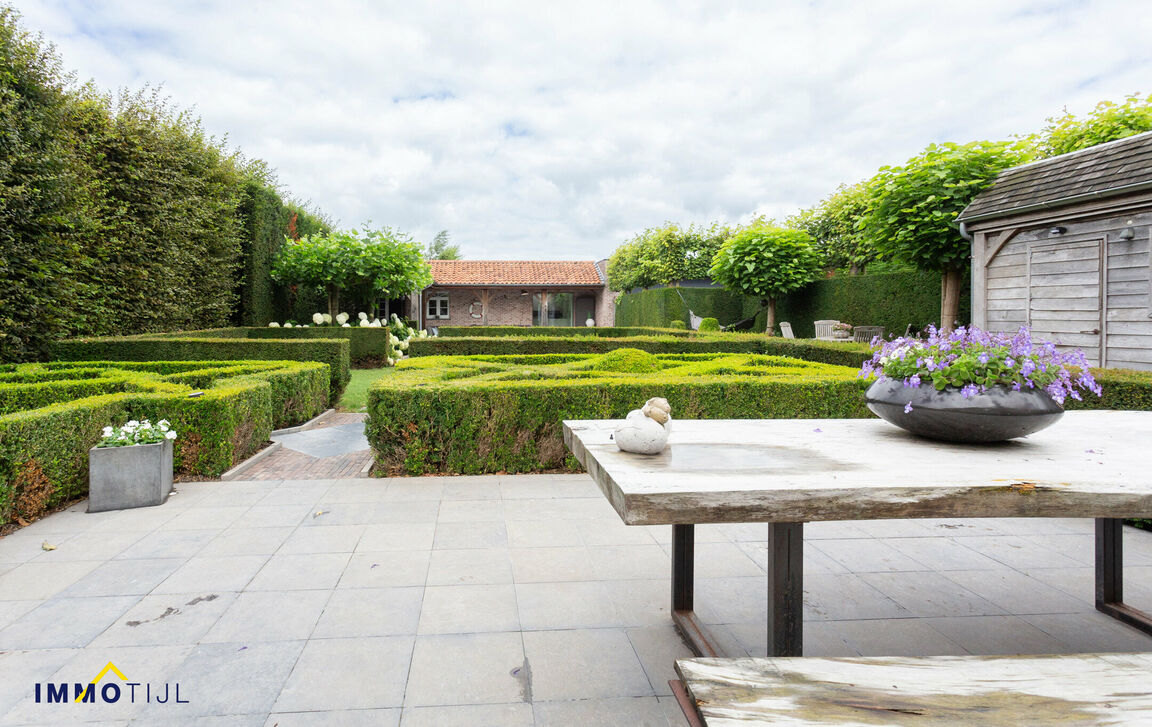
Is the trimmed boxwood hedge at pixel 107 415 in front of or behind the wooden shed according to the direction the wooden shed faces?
in front

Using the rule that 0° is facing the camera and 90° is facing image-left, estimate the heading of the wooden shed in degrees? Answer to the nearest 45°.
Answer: approximately 45°

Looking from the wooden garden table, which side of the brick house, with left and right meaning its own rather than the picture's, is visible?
front

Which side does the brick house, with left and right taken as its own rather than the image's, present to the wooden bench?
front

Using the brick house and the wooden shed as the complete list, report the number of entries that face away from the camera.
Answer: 0

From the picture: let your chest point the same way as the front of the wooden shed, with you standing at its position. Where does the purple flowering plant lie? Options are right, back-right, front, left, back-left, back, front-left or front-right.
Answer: front-left

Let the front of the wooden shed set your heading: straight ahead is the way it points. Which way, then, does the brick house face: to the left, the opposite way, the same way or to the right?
to the left

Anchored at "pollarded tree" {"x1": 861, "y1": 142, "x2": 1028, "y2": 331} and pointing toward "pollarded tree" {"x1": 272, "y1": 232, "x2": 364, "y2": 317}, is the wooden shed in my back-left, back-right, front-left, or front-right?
back-left

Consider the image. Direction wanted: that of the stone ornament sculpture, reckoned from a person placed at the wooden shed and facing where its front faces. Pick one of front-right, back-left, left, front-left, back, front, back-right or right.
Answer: front-left

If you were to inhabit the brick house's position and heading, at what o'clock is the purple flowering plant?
The purple flowering plant is roughly at 12 o'clock from the brick house.

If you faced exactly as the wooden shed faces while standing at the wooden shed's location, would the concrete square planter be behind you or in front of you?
in front

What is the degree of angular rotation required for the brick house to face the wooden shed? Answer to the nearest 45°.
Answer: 0° — it already faces it
